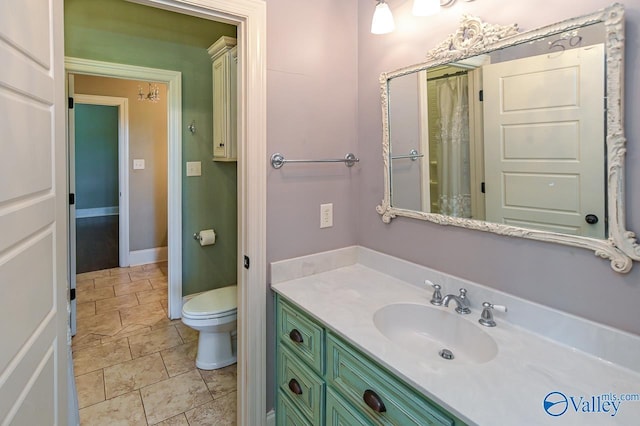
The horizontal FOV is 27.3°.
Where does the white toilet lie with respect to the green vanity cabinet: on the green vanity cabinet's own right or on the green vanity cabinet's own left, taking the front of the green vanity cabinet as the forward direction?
on the green vanity cabinet's own right

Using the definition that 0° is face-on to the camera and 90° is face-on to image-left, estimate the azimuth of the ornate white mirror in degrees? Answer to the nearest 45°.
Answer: approximately 45°

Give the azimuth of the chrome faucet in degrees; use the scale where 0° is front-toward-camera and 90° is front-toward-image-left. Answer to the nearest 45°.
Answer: approximately 45°

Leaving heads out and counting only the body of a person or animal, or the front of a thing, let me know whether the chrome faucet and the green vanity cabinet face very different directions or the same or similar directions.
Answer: same or similar directions

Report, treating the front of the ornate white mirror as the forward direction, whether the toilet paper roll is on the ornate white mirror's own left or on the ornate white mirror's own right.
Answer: on the ornate white mirror's own right

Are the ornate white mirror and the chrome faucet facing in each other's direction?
no

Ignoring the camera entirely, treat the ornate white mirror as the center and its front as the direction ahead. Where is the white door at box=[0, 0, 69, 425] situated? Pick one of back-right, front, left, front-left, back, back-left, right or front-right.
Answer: front

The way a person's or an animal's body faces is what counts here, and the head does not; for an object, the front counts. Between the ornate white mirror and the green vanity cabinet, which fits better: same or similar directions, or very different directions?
same or similar directions

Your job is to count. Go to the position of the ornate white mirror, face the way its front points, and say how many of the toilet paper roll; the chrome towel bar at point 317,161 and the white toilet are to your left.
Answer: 0

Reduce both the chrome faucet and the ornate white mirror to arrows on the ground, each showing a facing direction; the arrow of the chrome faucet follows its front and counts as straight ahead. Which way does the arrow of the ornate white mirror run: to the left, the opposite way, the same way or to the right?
the same way

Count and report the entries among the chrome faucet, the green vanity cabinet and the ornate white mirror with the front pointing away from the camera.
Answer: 0

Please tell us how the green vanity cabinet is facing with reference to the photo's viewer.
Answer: facing the viewer and to the left of the viewer
